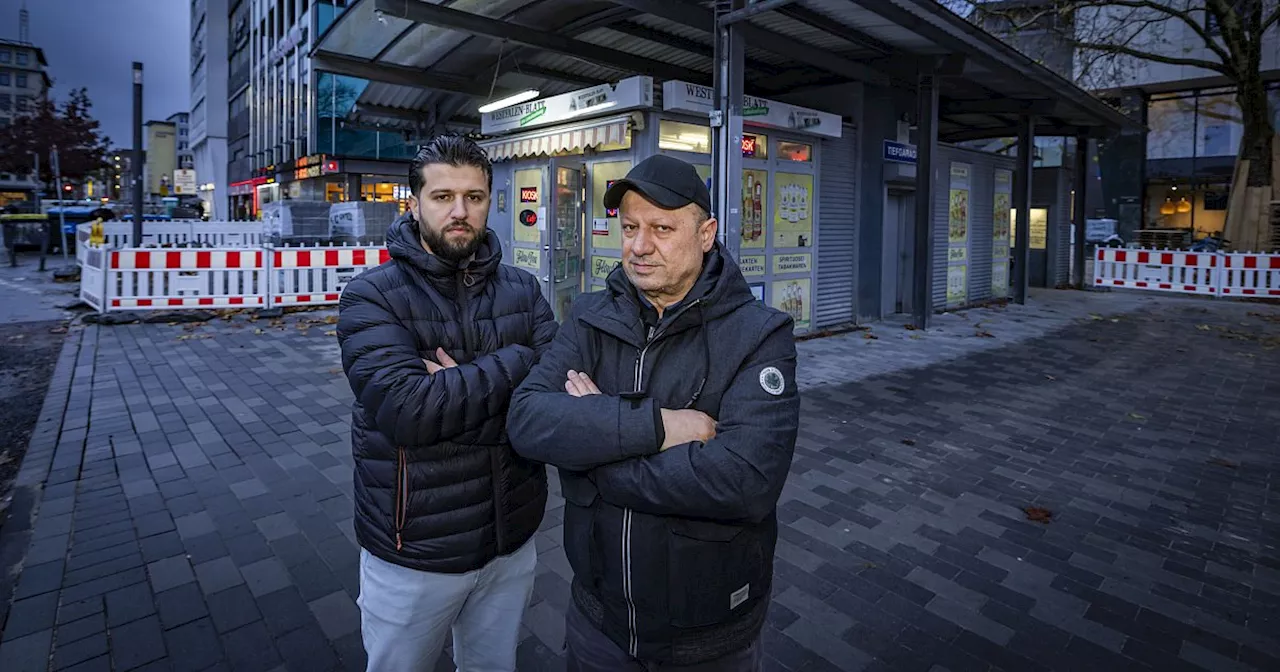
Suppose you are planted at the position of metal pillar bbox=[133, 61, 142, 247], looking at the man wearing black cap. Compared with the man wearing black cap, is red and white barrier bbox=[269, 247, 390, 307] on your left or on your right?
left

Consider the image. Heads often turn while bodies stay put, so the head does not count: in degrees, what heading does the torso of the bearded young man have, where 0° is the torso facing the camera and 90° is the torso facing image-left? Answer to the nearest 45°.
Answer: approximately 315°

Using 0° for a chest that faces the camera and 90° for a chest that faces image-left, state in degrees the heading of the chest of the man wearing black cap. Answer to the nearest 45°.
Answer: approximately 45°

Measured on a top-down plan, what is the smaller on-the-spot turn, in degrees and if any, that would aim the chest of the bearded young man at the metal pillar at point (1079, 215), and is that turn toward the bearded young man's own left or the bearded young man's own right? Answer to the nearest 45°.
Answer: approximately 90° to the bearded young man's own left

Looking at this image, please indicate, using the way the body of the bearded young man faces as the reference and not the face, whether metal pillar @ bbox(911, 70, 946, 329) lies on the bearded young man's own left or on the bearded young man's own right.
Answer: on the bearded young man's own left
